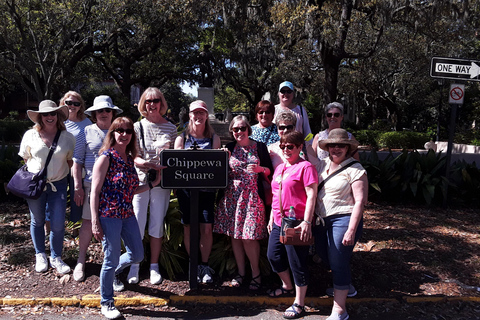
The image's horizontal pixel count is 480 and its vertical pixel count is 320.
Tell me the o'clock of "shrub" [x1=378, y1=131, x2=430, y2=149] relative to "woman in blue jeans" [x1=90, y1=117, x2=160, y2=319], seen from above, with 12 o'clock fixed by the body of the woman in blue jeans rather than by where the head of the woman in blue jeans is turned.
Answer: The shrub is roughly at 9 o'clock from the woman in blue jeans.

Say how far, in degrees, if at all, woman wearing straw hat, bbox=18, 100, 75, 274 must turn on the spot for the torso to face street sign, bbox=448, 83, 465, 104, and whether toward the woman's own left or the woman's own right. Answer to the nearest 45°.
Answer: approximately 90° to the woman's own left

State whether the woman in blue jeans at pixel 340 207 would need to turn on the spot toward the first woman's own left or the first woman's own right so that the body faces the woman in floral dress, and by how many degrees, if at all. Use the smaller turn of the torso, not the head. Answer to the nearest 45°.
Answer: approximately 45° to the first woman's own right

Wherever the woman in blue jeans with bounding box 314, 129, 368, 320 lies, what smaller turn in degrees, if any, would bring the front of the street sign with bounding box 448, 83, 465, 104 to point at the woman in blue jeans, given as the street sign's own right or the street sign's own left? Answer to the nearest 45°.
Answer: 0° — it already faces them
